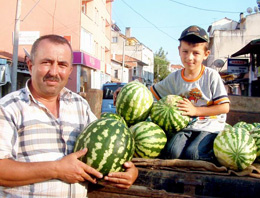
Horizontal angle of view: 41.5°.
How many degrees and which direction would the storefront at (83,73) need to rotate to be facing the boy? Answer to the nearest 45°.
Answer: approximately 45° to its right

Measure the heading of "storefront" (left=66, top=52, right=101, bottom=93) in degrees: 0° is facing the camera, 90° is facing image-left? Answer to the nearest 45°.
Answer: approximately 315°

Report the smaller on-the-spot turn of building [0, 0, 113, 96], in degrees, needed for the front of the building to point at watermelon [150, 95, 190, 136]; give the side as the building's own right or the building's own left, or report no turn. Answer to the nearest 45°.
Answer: approximately 45° to the building's own right

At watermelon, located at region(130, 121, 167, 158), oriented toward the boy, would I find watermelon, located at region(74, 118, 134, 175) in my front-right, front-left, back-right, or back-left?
back-right

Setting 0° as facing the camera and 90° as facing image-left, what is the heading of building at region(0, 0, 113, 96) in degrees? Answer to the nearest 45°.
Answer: approximately 315°

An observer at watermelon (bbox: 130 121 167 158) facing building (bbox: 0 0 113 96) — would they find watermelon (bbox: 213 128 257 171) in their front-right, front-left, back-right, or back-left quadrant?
back-right
